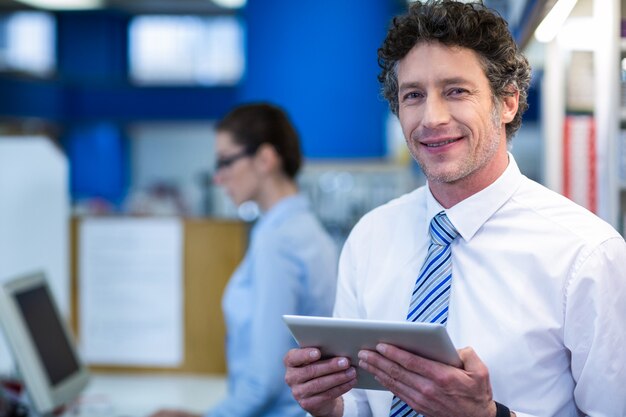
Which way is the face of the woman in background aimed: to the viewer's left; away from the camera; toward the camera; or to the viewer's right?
to the viewer's left

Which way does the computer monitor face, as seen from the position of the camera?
facing the viewer and to the right of the viewer

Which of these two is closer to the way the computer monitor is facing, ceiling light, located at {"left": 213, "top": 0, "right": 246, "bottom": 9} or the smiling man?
the smiling man

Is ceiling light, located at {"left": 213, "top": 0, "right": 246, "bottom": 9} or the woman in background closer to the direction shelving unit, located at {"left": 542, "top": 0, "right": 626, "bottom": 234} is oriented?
the woman in background

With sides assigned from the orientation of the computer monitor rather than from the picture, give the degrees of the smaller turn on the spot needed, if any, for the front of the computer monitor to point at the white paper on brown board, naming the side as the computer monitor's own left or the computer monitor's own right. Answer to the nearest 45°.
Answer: approximately 90° to the computer monitor's own left

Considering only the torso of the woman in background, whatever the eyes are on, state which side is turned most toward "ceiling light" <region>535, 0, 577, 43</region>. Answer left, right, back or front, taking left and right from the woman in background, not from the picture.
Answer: back

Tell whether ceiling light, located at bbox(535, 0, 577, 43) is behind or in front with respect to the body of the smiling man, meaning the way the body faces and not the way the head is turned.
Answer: behind

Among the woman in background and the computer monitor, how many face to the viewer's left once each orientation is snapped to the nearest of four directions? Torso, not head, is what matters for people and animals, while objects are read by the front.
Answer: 1

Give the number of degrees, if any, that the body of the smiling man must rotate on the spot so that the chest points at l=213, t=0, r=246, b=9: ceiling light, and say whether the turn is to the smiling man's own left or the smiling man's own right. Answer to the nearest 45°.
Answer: approximately 135° to the smiling man's own right

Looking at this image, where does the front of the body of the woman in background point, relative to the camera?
to the viewer's left

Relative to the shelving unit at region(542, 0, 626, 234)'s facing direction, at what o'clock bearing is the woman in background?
The woman in background is roughly at 12 o'clock from the shelving unit.

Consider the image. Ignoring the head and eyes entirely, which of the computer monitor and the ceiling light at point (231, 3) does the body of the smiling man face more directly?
the computer monitor

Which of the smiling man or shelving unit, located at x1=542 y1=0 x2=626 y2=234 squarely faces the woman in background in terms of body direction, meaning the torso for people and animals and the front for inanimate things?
the shelving unit

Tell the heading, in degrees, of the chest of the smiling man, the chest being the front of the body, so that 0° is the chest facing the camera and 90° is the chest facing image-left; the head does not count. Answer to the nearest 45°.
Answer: approximately 45°
